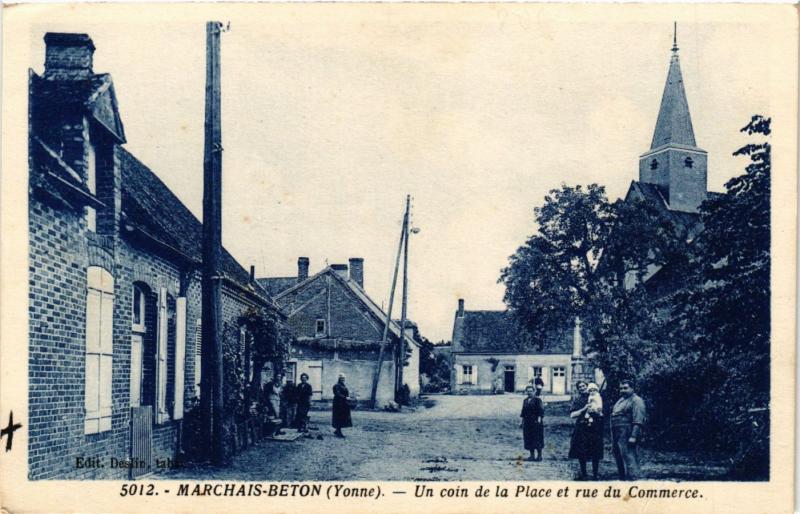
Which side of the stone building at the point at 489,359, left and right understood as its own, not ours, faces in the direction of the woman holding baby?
front

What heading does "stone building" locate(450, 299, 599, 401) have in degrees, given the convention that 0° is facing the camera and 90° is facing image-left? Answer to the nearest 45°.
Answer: approximately 0°

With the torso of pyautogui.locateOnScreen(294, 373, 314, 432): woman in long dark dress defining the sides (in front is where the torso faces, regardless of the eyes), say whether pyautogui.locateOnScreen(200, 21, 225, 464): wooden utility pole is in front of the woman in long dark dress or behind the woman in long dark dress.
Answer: in front

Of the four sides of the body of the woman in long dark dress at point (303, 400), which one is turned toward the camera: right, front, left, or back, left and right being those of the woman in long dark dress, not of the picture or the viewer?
front

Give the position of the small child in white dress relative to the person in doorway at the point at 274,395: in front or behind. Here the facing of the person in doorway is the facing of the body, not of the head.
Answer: in front

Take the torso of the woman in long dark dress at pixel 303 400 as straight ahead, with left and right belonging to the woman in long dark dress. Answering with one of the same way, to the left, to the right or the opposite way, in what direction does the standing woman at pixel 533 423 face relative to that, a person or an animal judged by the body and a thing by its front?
the same way

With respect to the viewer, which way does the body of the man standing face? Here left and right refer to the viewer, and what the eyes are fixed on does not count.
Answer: facing the viewer and to the left of the viewer

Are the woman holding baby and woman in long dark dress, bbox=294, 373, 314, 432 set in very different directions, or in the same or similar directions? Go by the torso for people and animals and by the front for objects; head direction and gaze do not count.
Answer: same or similar directions

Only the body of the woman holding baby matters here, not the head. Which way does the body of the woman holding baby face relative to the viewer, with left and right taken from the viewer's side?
facing the viewer

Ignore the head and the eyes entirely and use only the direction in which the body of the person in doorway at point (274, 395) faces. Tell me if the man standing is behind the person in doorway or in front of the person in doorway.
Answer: in front
